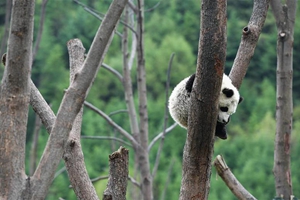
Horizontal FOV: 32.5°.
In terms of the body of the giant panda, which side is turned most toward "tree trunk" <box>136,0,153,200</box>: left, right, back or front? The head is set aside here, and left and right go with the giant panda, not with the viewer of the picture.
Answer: back

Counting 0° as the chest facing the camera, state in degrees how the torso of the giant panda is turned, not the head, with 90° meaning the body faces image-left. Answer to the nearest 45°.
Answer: approximately 315°

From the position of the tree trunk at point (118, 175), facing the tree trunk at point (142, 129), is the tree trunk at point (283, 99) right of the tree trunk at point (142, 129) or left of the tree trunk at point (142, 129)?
right

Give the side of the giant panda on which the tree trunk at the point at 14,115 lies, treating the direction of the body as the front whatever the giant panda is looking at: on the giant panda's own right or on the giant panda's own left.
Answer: on the giant panda's own right
